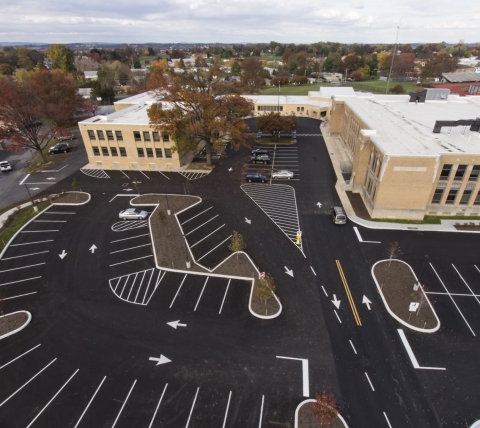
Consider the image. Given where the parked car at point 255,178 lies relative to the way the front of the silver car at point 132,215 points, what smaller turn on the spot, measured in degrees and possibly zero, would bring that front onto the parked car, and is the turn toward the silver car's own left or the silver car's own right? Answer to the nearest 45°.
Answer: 0° — it already faces it

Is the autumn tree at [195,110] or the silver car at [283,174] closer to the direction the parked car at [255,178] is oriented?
the silver car

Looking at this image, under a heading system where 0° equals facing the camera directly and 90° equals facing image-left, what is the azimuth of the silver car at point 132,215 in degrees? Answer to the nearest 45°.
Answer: approximately 270°

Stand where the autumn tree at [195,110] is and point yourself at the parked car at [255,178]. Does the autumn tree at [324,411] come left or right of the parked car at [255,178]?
right

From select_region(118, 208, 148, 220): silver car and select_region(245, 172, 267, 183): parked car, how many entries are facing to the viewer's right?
2

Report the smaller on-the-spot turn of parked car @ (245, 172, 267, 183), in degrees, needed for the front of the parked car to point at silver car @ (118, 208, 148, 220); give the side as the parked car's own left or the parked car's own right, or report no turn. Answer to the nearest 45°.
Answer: approximately 135° to the parked car's own right

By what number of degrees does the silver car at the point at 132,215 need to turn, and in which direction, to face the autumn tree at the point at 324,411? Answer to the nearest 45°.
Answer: approximately 90° to its right

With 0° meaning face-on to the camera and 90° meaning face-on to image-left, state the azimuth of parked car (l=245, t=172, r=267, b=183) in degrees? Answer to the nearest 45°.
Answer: approximately 270°
